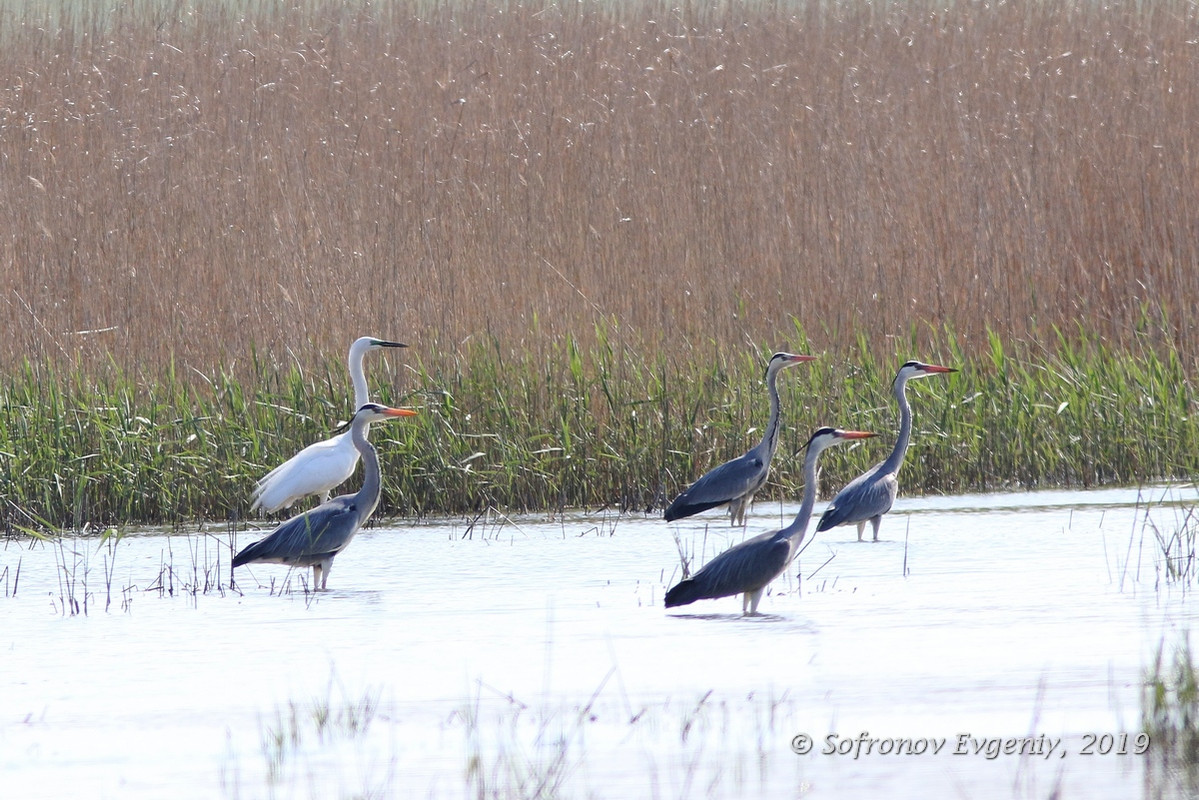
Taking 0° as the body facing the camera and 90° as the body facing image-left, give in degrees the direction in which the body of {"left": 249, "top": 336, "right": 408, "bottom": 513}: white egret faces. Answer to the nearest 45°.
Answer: approximately 270°

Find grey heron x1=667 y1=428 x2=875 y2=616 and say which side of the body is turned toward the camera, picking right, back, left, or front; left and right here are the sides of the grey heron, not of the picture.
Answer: right

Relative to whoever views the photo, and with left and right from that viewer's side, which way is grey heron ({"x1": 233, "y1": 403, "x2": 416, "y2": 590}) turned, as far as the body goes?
facing to the right of the viewer

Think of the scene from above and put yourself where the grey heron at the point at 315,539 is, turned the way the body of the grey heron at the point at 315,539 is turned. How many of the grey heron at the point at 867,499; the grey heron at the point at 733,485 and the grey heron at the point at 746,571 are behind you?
0

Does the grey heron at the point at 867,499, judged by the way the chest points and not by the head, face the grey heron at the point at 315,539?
no

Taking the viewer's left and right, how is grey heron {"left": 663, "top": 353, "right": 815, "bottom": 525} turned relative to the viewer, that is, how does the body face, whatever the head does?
facing to the right of the viewer

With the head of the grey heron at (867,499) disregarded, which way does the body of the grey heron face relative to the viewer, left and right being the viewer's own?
facing to the right of the viewer

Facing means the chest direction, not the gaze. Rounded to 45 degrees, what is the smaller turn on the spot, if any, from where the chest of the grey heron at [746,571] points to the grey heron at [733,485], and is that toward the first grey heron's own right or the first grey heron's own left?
approximately 90° to the first grey heron's own left
